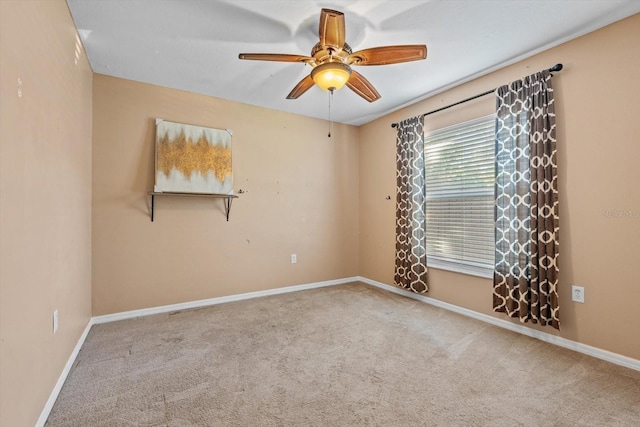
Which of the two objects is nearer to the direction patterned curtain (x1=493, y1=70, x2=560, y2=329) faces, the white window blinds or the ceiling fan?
the ceiling fan

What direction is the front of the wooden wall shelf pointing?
toward the camera

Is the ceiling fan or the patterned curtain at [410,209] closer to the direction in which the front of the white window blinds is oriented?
the ceiling fan

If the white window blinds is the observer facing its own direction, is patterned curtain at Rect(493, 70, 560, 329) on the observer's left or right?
on its left

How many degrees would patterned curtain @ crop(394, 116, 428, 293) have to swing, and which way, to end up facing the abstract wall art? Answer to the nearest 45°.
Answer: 0° — it already faces it

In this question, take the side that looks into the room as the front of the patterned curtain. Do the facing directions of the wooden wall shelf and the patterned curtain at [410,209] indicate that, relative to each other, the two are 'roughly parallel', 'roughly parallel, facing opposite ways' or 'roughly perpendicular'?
roughly perpendicular

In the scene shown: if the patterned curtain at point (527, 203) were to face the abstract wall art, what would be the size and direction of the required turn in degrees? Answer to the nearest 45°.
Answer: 0° — it already faces it

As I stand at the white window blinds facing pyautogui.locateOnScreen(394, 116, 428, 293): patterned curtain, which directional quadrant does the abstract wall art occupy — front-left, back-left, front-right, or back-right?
front-left

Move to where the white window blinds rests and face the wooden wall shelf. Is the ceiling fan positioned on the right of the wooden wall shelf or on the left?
left

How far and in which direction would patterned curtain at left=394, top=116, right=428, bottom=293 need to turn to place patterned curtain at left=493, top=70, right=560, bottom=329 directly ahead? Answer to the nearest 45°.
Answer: approximately 90° to its left

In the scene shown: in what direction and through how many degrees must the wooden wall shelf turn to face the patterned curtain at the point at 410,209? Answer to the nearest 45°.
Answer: approximately 90° to its left

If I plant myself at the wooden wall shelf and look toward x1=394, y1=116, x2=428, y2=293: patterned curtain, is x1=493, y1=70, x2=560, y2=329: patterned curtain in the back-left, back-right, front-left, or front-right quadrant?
front-right

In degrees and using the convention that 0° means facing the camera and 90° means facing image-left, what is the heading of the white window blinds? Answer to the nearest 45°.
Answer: approximately 45°

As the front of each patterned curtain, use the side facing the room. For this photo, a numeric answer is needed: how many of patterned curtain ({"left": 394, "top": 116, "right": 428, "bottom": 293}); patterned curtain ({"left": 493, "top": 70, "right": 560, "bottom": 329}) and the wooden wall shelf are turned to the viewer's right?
0

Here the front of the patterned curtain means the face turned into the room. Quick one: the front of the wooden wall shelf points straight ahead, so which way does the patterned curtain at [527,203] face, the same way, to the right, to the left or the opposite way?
to the right

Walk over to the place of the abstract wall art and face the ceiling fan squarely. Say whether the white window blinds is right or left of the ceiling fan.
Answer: left

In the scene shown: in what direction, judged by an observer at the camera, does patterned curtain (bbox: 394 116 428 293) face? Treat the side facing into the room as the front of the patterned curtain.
facing the viewer and to the left of the viewer

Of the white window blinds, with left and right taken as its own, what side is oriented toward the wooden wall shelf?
front
